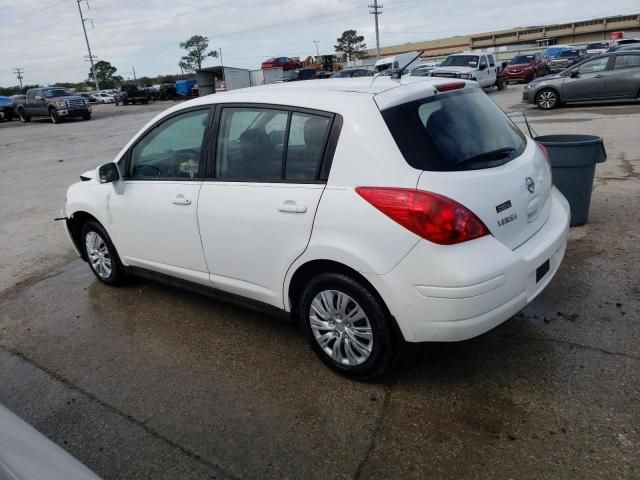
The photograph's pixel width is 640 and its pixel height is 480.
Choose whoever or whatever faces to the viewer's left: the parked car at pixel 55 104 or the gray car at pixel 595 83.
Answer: the gray car

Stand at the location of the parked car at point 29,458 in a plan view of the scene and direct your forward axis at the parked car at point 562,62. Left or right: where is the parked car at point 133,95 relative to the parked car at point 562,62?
left

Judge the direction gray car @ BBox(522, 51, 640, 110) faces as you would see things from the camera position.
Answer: facing to the left of the viewer

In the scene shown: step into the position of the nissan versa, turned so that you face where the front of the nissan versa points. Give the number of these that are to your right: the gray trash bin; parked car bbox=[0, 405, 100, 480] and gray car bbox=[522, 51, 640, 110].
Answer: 2

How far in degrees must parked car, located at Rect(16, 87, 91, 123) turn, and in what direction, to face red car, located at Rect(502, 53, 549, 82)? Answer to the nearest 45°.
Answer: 0° — it already faces it

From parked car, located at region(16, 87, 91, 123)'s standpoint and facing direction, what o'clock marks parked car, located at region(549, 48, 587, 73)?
parked car, located at region(549, 48, 587, 73) is roughly at 11 o'clock from parked car, located at region(16, 87, 91, 123).

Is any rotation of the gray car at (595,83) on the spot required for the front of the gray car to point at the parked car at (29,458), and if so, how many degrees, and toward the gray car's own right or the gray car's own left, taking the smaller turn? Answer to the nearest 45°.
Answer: approximately 90° to the gray car's own left

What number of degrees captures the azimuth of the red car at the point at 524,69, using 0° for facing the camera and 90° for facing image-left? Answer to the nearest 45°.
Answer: approximately 45°

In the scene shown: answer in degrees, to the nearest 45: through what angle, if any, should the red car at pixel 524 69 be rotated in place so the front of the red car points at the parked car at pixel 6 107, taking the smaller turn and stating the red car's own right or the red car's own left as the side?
approximately 45° to the red car's own right

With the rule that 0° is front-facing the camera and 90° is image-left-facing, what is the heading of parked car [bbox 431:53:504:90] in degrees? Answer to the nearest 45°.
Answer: approximately 45°

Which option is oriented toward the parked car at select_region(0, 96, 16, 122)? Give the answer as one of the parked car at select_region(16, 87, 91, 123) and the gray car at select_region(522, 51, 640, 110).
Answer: the gray car

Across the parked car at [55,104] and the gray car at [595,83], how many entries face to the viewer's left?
1

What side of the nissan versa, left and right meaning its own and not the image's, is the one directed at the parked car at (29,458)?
left
